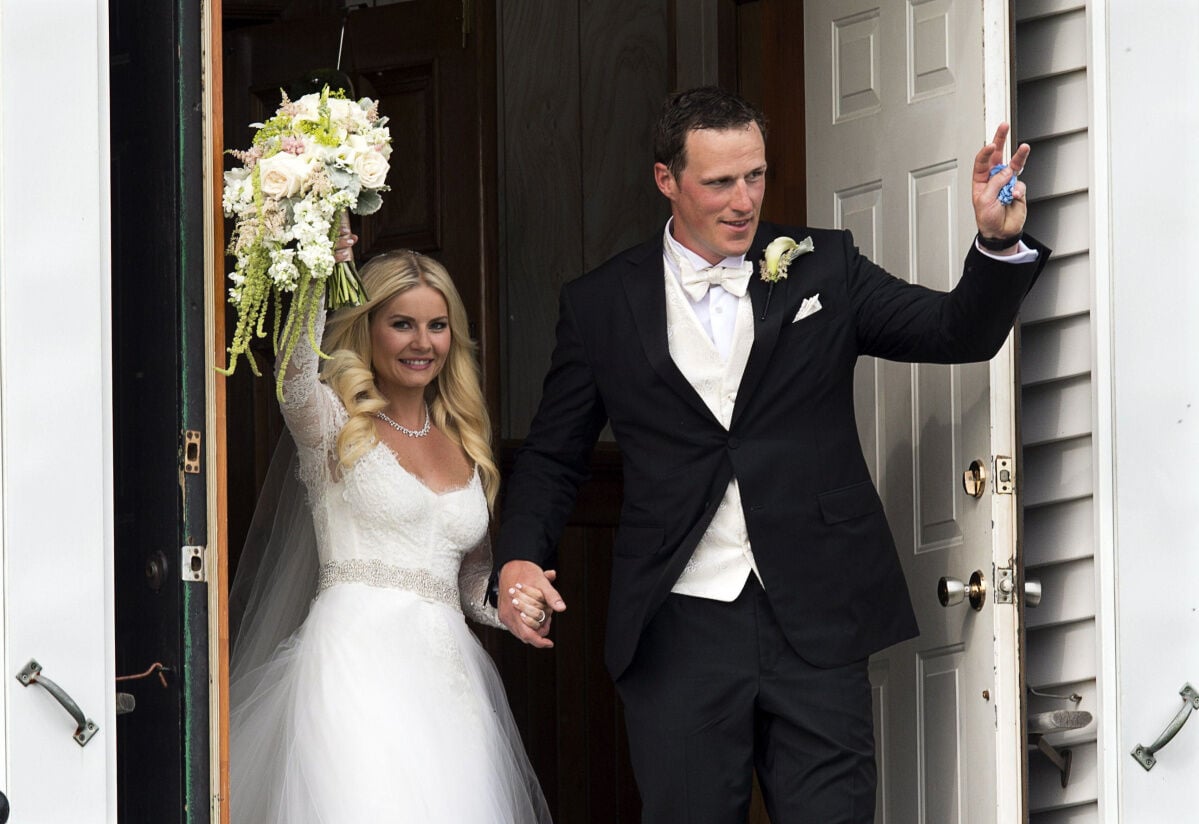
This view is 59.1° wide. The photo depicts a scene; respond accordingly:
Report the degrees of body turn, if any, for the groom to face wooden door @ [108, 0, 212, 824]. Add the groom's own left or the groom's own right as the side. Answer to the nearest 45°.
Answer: approximately 90° to the groom's own right

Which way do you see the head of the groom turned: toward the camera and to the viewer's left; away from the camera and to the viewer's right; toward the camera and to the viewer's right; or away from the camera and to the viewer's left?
toward the camera and to the viewer's right

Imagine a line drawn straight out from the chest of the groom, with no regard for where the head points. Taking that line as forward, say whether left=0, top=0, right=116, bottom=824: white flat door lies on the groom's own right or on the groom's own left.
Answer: on the groom's own right

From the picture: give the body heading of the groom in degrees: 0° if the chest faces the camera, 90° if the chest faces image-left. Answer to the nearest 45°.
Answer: approximately 0°

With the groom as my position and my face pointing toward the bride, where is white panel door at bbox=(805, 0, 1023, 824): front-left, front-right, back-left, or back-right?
back-right

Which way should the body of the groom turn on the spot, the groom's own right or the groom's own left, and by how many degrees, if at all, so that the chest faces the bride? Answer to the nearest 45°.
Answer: approximately 90° to the groom's own right
